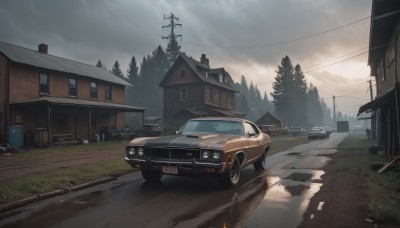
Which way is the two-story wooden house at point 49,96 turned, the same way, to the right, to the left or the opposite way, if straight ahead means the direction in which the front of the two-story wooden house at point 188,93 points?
the same way

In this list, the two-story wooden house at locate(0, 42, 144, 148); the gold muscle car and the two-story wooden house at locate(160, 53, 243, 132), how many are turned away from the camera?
0

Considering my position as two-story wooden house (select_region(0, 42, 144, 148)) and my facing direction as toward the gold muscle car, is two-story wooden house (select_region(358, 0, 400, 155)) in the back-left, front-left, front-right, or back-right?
front-left

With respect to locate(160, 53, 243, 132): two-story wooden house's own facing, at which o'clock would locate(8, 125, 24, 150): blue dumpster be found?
The blue dumpster is roughly at 2 o'clock from the two-story wooden house.

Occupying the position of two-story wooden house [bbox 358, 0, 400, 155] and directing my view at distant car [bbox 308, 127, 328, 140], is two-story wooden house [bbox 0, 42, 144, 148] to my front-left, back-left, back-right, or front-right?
front-left

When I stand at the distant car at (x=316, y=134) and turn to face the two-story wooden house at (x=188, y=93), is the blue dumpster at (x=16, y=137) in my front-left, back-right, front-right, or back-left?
front-left

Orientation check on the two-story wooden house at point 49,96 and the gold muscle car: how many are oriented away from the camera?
0

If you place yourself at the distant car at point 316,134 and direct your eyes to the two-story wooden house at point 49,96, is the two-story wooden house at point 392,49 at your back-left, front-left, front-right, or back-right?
front-left

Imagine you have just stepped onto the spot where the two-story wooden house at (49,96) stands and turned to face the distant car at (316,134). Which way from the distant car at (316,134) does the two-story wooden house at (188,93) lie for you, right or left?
left

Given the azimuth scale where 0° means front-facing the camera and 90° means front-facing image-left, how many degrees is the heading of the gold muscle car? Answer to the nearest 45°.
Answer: approximately 45°

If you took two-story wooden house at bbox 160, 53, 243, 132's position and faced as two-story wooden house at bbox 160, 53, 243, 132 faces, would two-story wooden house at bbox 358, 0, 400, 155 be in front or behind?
in front

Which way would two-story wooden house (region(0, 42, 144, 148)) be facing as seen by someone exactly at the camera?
facing the viewer and to the right of the viewer

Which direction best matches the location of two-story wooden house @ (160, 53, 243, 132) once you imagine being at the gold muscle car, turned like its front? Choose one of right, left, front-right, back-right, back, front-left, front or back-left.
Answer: back-right

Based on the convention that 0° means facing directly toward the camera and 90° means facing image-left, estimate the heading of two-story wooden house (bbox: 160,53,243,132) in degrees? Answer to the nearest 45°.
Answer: approximately 315°

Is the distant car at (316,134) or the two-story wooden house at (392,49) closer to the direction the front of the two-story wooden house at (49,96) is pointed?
the two-story wooden house
